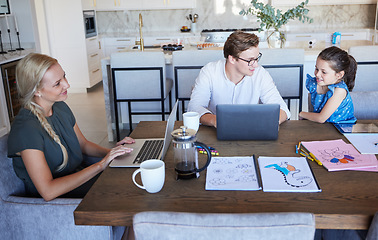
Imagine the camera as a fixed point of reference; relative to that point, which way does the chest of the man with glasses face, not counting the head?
toward the camera

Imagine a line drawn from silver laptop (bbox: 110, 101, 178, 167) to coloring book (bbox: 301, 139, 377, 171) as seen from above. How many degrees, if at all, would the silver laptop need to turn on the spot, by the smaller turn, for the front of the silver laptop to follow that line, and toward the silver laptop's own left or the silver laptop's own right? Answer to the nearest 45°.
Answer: approximately 180°

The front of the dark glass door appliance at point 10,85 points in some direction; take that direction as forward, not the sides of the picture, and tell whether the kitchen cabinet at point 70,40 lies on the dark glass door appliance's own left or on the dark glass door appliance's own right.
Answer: on the dark glass door appliance's own left

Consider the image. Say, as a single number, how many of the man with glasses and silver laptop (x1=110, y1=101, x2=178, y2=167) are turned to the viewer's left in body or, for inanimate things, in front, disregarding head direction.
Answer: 1

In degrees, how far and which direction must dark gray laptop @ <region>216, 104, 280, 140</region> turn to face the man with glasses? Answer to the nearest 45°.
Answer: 0° — it already faces them

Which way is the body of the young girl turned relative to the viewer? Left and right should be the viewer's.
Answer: facing the viewer and to the left of the viewer

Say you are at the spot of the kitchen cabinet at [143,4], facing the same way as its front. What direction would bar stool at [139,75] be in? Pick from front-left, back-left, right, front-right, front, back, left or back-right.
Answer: front

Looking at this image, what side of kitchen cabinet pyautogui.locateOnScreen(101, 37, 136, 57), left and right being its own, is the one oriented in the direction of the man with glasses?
front

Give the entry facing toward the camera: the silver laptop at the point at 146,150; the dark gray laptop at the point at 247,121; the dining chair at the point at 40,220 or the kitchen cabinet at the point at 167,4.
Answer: the kitchen cabinet

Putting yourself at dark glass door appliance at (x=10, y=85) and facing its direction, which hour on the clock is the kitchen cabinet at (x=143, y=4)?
The kitchen cabinet is roughly at 9 o'clock from the dark glass door appliance.

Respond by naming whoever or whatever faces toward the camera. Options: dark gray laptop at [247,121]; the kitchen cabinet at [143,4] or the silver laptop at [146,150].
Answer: the kitchen cabinet

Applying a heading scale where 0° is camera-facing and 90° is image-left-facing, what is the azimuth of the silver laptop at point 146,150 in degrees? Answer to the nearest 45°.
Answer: approximately 90°

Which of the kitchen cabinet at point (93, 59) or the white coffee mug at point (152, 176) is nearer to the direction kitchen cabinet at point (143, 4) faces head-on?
the white coffee mug

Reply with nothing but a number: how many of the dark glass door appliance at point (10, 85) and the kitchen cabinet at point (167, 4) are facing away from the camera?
0

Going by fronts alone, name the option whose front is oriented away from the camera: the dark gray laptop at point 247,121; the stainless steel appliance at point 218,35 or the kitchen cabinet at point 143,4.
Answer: the dark gray laptop

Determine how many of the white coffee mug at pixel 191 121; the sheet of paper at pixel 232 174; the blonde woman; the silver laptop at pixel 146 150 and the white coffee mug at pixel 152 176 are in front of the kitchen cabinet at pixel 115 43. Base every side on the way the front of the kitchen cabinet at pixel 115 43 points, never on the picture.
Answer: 5

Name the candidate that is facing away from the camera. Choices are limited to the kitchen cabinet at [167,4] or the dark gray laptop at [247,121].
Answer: the dark gray laptop

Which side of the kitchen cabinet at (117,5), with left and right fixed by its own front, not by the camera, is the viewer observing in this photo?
front

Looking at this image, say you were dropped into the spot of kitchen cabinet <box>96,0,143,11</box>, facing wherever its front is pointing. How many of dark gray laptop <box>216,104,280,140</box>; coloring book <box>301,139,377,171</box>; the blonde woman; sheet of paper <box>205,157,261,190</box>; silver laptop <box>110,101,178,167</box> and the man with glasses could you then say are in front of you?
6

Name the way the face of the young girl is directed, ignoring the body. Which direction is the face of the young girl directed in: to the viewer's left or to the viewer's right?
to the viewer's left

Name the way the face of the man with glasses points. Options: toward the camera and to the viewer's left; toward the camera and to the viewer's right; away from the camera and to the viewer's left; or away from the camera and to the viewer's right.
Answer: toward the camera and to the viewer's right

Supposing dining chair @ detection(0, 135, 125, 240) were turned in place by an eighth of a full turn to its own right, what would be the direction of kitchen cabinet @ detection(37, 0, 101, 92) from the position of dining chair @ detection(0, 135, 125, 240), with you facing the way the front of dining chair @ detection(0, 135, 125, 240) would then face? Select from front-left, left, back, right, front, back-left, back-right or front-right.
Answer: back-left

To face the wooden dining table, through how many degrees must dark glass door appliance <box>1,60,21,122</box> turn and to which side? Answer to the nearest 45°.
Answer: approximately 45° to its right
